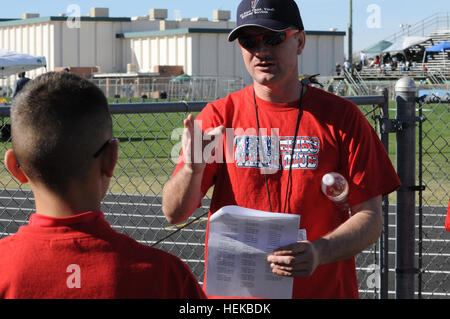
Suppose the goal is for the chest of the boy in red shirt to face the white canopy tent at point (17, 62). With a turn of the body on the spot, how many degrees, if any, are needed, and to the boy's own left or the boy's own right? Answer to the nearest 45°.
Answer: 0° — they already face it

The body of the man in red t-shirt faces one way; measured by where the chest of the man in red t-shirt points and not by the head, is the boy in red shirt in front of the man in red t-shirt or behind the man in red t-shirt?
in front

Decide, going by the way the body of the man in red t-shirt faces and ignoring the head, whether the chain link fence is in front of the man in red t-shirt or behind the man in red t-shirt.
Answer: behind

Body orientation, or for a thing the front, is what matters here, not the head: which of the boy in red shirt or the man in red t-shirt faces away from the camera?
the boy in red shirt

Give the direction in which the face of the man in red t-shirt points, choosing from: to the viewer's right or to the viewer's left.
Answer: to the viewer's left

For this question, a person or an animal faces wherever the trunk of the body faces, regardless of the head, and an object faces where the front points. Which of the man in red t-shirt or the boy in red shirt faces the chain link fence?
the boy in red shirt

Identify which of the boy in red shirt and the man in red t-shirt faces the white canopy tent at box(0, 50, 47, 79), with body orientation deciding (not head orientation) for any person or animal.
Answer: the boy in red shirt

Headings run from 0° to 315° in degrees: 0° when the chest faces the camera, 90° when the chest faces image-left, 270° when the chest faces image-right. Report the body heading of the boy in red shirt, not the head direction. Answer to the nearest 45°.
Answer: approximately 180°

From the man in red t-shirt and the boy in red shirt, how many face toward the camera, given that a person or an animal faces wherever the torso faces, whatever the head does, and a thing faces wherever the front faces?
1

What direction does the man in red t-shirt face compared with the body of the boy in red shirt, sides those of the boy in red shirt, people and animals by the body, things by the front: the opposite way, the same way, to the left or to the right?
the opposite way

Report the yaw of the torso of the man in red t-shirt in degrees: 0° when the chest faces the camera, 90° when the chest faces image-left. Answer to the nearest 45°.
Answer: approximately 0°
